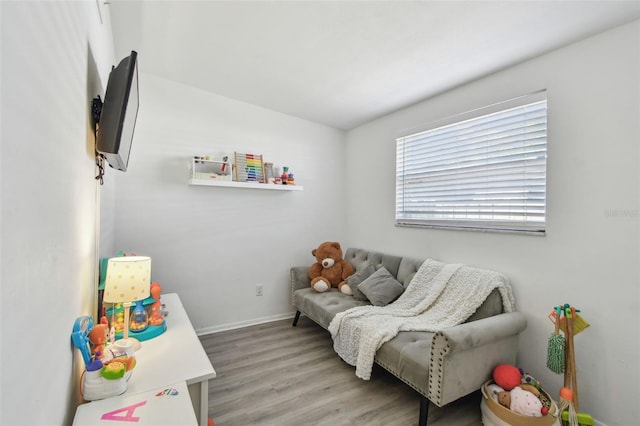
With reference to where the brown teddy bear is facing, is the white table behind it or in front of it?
in front

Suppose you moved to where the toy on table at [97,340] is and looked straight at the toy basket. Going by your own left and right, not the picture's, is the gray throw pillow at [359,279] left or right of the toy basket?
left

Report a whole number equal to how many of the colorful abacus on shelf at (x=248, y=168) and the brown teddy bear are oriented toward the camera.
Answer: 2

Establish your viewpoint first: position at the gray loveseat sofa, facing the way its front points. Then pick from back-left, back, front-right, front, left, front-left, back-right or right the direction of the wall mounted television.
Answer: front

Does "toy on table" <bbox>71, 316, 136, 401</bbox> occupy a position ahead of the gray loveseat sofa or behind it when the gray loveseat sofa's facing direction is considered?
ahead

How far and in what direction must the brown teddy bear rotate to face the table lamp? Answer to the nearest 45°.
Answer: approximately 45° to its right

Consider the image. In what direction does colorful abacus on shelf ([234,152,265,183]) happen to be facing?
toward the camera

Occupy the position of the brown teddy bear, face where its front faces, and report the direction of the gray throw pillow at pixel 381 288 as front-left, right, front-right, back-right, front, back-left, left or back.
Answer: front-left

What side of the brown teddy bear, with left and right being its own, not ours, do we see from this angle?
front

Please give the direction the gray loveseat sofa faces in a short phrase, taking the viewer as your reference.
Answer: facing the viewer and to the left of the viewer

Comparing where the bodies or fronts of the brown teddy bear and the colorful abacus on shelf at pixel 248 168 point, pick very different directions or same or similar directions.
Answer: same or similar directions

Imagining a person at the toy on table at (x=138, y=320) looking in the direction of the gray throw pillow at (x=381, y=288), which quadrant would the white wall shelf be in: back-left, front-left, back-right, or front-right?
front-left
